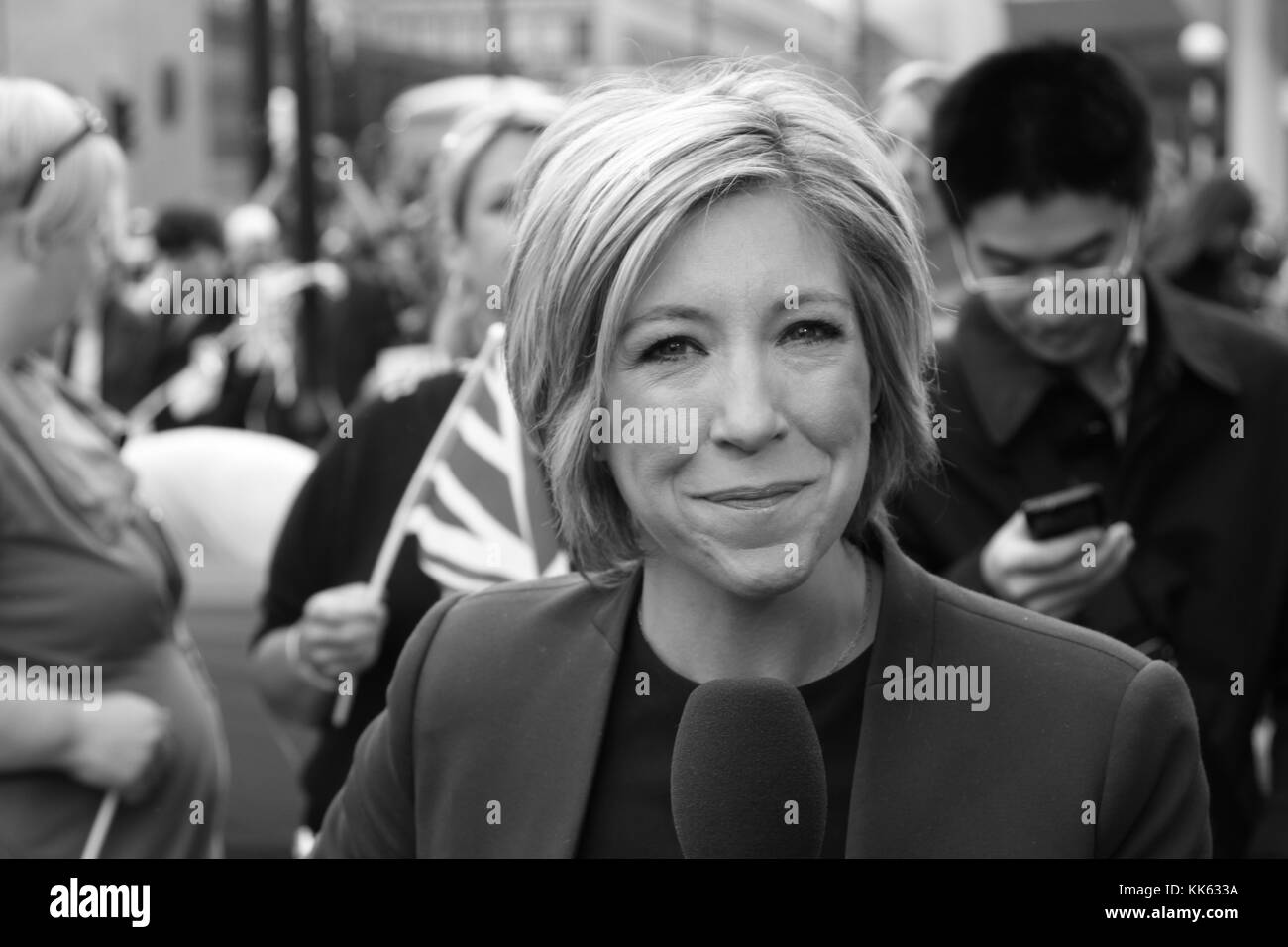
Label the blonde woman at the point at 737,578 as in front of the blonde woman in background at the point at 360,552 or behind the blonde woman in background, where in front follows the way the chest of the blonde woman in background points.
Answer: in front

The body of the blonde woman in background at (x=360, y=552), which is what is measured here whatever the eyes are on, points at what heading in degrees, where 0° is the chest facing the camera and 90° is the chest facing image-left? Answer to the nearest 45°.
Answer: approximately 315°

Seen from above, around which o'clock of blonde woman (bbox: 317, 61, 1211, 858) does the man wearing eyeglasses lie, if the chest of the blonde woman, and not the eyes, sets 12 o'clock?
The man wearing eyeglasses is roughly at 7 o'clock from the blonde woman.

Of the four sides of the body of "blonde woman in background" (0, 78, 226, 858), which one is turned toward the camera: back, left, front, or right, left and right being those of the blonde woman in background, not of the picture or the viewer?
right

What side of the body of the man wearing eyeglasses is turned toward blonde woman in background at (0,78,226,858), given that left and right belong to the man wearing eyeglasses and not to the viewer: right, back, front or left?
right

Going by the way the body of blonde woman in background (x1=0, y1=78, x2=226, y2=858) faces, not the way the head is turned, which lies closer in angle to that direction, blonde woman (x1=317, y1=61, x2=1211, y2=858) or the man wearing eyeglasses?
the man wearing eyeglasses

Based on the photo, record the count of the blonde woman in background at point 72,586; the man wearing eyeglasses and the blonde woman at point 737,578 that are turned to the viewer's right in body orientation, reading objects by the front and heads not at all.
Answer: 1

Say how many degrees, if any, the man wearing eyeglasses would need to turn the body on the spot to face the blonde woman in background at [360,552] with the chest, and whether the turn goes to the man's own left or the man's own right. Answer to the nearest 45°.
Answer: approximately 90° to the man's own right
